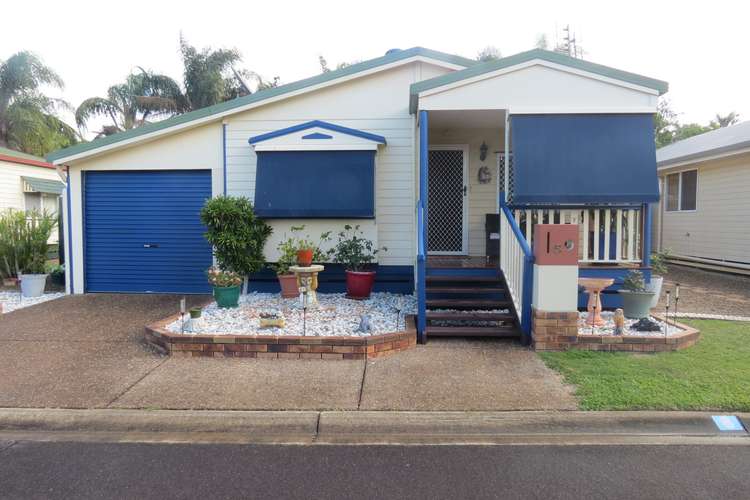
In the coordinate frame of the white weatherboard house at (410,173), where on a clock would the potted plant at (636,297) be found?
The potted plant is roughly at 10 o'clock from the white weatherboard house.

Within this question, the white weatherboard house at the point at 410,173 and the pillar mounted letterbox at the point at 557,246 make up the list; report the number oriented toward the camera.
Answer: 2

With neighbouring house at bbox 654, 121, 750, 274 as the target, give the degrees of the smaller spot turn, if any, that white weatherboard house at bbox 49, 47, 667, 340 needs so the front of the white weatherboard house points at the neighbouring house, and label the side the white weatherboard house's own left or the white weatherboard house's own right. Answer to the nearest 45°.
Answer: approximately 135° to the white weatherboard house's own left

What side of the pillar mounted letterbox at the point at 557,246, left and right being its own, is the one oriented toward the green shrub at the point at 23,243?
right

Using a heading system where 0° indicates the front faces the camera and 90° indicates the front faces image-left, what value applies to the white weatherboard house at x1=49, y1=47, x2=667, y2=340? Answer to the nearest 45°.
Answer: approximately 0°

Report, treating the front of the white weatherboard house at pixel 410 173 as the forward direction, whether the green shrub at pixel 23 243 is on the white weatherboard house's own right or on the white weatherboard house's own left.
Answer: on the white weatherboard house's own right

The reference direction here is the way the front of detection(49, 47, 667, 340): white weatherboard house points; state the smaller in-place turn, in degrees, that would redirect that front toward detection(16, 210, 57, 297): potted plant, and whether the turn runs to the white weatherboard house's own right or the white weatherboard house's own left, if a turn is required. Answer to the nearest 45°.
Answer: approximately 90° to the white weatherboard house's own right

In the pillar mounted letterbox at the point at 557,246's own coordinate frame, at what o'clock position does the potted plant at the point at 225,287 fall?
The potted plant is roughly at 3 o'clock from the pillar mounted letterbox.
